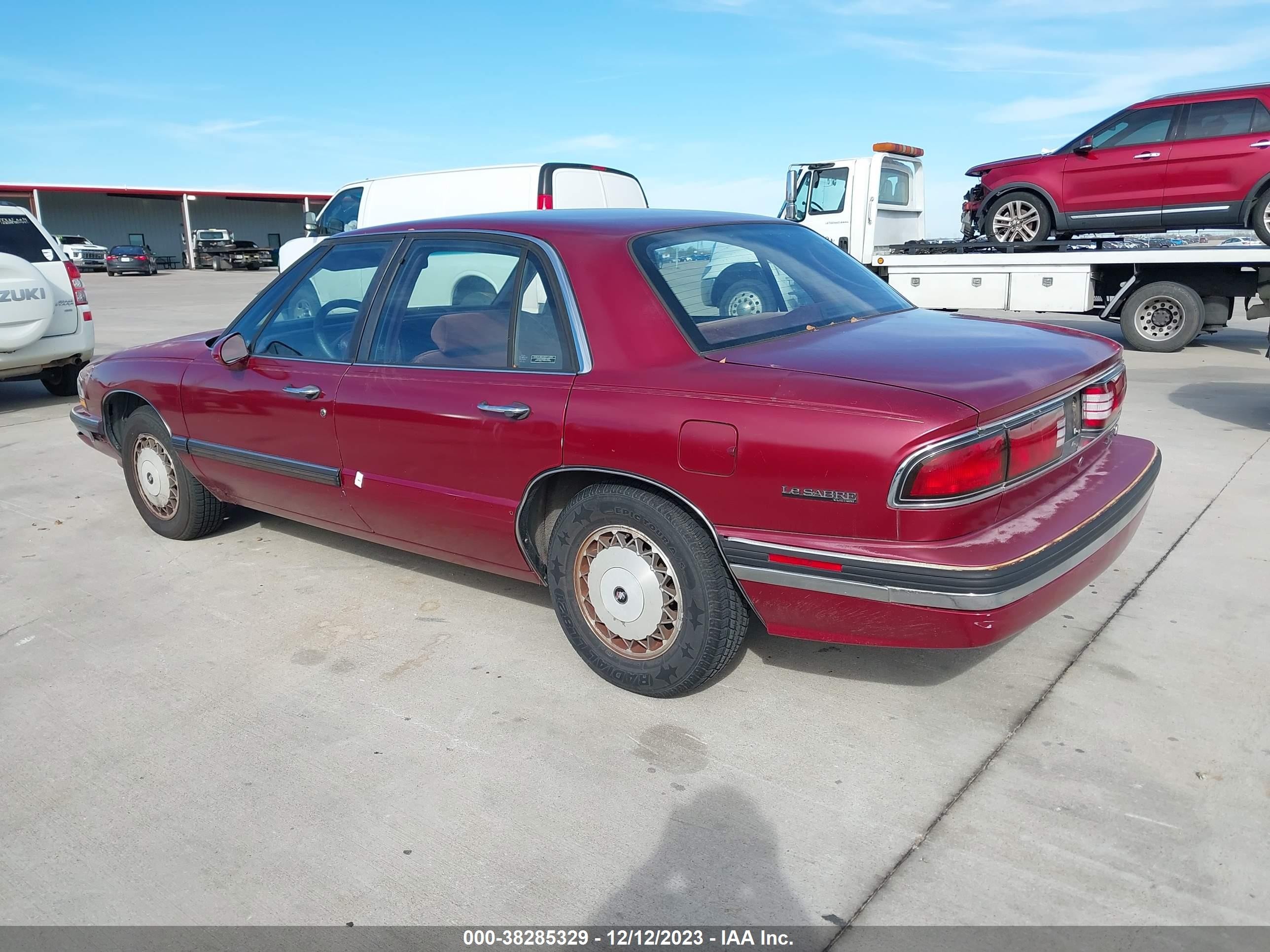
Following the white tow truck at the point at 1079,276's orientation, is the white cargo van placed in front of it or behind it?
in front

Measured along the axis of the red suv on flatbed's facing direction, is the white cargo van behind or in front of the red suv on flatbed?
in front

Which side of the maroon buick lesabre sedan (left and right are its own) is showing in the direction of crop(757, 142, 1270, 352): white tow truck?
right

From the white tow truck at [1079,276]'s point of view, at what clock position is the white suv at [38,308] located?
The white suv is roughly at 11 o'clock from the white tow truck.

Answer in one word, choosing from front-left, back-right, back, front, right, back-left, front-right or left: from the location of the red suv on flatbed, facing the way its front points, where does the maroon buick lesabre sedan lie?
left

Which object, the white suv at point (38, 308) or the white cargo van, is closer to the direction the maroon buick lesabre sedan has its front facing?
the white suv

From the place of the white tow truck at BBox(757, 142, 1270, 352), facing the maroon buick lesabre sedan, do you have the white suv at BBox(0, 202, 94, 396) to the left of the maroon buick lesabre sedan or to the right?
right

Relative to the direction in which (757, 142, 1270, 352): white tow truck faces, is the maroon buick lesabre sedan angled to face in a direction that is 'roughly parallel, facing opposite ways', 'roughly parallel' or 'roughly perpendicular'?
roughly parallel

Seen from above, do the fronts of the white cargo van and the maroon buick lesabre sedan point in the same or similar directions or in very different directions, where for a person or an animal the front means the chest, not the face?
same or similar directions

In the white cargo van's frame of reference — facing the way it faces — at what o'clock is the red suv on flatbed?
The red suv on flatbed is roughly at 5 o'clock from the white cargo van.

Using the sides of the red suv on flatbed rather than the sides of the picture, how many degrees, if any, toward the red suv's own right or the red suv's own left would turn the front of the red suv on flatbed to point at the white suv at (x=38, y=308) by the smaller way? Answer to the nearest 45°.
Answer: approximately 45° to the red suv's own left

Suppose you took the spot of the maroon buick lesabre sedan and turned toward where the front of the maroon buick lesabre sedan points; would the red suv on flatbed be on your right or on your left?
on your right

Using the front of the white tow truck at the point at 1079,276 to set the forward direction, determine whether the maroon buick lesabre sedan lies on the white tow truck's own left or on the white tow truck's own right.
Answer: on the white tow truck's own left

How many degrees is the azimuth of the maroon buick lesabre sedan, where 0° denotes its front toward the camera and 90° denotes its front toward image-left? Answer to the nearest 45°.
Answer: approximately 135°

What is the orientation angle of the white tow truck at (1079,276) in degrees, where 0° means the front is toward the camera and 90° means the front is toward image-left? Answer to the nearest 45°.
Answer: approximately 90°

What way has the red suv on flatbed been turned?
to the viewer's left
